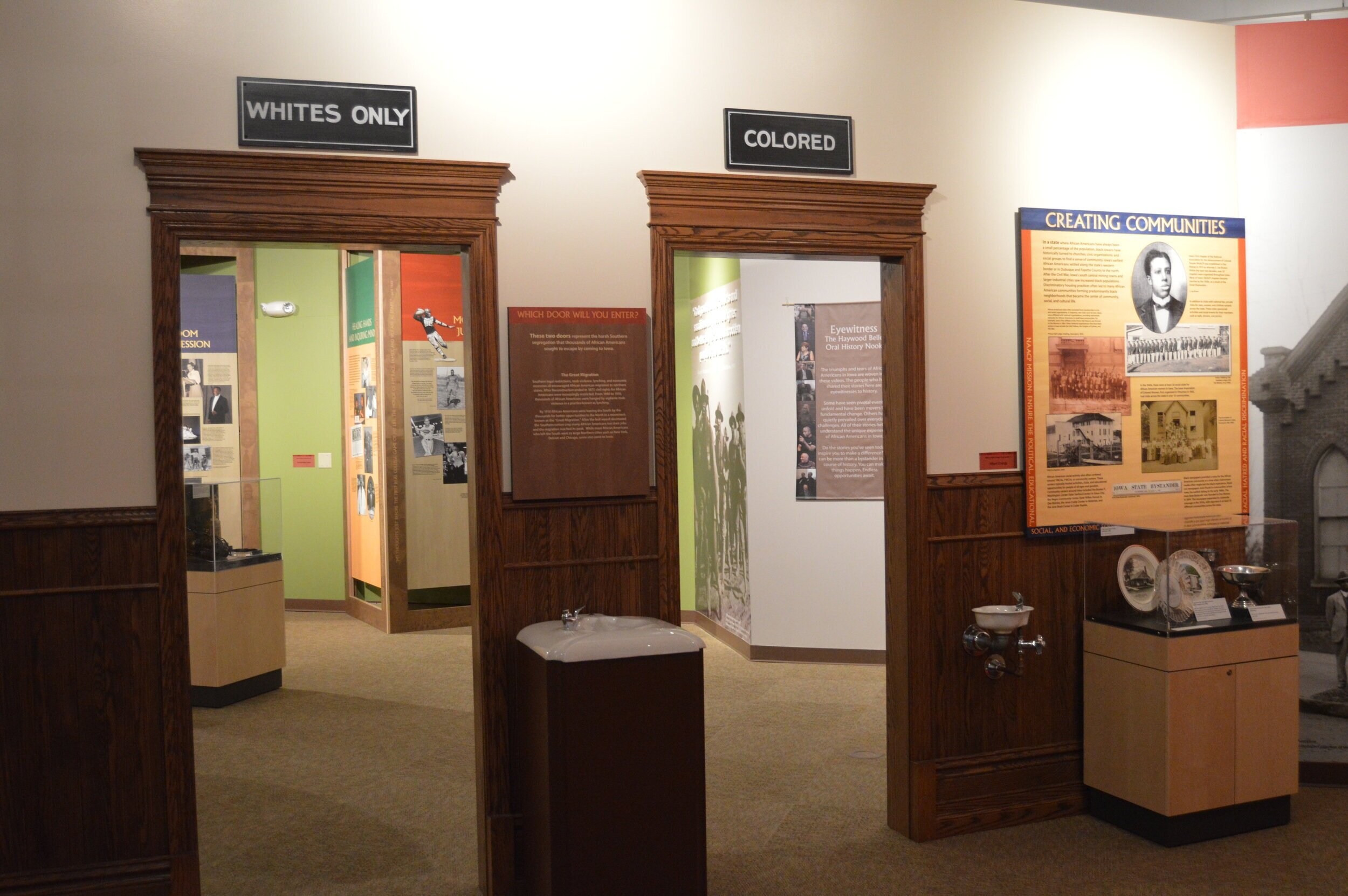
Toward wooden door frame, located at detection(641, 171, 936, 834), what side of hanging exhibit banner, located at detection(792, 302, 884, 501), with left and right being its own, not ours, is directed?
front

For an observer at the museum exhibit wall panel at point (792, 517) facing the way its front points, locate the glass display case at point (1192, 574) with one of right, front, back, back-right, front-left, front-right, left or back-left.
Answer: front-left

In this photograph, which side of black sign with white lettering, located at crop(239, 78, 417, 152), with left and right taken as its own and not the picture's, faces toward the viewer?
front

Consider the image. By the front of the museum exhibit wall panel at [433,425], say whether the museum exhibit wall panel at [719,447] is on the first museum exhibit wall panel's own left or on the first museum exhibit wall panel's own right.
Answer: on the first museum exhibit wall panel's own left

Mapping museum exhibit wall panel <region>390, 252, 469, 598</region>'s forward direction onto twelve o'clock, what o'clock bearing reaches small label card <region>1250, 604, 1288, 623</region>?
The small label card is roughly at 11 o'clock from the museum exhibit wall panel.

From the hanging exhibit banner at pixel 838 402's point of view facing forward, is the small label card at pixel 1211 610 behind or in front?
in front

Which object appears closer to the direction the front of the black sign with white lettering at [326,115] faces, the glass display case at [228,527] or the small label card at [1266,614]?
the small label card

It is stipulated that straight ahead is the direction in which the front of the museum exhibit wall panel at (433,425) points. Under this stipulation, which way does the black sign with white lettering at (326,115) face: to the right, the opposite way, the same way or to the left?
the same way

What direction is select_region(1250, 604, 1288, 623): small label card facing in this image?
toward the camera

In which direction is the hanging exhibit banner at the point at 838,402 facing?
toward the camera

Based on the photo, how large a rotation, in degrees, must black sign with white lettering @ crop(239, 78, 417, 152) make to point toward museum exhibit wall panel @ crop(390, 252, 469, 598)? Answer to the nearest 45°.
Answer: approximately 180°

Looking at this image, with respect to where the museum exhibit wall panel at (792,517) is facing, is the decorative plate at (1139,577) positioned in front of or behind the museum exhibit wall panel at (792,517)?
in front

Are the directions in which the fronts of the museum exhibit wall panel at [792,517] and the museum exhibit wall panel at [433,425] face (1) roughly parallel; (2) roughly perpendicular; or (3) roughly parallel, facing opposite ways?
roughly parallel

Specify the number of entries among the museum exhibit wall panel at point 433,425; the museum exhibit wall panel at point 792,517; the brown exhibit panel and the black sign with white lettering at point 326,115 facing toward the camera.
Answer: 4

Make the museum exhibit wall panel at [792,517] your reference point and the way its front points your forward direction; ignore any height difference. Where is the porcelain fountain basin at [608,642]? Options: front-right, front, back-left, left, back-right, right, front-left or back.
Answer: front

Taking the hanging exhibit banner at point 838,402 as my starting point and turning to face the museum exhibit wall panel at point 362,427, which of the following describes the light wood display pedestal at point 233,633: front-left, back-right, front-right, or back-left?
front-left

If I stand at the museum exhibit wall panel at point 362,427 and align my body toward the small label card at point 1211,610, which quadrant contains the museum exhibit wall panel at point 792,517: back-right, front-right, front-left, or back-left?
front-left

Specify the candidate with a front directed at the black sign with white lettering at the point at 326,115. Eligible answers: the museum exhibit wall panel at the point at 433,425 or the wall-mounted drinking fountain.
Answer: the museum exhibit wall panel
